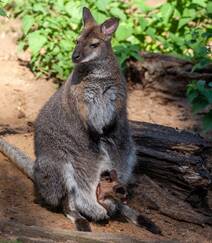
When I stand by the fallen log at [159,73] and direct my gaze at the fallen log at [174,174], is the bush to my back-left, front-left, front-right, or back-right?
back-right

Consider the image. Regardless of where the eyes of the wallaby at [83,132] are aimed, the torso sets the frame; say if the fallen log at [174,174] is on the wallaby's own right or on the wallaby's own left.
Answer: on the wallaby's own left

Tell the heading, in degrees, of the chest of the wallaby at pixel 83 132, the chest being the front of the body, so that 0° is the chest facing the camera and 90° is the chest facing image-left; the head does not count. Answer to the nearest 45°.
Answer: approximately 315°

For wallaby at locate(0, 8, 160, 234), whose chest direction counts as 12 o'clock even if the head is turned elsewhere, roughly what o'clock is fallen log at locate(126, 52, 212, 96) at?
The fallen log is roughly at 8 o'clock from the wallaby.

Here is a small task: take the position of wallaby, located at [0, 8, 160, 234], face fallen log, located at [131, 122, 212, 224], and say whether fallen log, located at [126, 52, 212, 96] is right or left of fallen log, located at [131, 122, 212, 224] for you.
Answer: left

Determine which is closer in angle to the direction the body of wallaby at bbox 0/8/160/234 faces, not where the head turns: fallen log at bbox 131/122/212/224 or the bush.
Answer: the fallen log

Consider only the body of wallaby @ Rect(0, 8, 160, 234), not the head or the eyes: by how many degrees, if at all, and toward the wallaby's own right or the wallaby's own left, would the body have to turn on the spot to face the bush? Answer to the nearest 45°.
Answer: approximately 135° to the wallaby's own left
